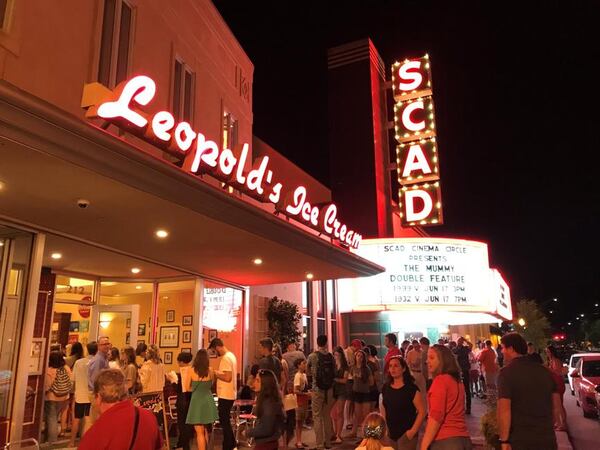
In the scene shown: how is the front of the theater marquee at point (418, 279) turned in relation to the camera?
facing the viewer

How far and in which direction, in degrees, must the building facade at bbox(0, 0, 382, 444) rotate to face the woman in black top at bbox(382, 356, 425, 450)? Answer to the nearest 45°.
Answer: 0° — it already faces them

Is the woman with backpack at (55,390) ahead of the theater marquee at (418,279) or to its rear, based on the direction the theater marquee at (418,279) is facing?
ahead

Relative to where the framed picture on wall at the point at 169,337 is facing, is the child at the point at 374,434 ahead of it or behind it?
ahead

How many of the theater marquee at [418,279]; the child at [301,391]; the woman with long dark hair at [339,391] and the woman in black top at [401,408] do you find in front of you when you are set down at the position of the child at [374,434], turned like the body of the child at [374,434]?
4

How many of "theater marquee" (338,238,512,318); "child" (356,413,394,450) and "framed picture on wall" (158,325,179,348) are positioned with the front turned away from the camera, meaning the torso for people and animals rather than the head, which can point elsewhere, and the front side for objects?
1

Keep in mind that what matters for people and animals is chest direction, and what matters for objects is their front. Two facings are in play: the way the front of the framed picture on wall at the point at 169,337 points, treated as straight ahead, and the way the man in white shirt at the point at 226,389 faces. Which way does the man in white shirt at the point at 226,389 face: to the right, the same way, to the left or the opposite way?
to the right

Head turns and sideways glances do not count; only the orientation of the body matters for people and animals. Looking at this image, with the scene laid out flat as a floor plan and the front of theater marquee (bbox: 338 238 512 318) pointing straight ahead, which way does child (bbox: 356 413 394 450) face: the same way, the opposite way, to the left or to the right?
the opposite way

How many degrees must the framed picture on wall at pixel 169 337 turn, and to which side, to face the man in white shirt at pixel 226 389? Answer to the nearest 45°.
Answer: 0° — it already faces them

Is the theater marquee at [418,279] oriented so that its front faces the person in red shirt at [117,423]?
yes

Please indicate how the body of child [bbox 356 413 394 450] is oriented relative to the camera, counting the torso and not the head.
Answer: away from the camera

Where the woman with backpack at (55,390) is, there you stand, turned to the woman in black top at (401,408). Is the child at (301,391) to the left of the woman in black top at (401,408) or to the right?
left

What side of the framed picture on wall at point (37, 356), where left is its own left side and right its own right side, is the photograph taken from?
front
